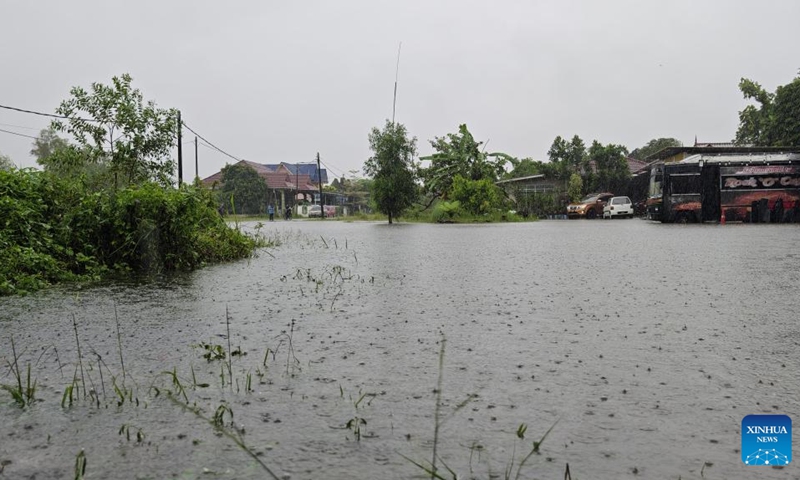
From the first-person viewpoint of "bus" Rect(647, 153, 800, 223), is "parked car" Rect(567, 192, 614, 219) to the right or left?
on its right

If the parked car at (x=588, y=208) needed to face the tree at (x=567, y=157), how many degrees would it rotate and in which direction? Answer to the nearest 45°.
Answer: approximately 135° to its right

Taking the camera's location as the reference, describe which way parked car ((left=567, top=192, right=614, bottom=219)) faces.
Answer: facing the viewer and to the left of the viewer

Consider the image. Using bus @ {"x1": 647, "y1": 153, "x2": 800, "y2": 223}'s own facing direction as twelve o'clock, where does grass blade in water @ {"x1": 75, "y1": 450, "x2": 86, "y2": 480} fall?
The grass blade in water is roughly at 9 o'clock from the bus.

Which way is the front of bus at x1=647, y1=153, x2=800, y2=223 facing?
to the viewer's left

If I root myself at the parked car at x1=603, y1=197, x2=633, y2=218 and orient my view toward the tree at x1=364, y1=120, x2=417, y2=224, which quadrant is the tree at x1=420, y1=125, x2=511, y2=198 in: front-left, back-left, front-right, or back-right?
front-right

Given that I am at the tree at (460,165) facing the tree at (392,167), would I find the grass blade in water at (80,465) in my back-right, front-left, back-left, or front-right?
front-left

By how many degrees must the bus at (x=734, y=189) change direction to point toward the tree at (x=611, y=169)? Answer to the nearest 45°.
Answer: approximately 45° to its right

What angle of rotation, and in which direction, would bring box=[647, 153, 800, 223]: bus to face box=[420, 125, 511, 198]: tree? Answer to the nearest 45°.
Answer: approximately 45° to its right

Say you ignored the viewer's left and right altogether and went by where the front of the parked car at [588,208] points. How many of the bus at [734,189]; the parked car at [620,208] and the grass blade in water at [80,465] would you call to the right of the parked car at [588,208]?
0

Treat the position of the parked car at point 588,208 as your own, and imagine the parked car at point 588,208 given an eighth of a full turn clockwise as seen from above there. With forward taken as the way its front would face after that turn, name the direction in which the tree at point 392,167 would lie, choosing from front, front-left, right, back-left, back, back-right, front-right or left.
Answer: front-left

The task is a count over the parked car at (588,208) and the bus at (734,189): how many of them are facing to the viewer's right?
0

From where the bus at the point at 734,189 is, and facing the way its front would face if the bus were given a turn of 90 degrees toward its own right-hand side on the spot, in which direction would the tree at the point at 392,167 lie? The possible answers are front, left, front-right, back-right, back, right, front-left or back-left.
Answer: left
